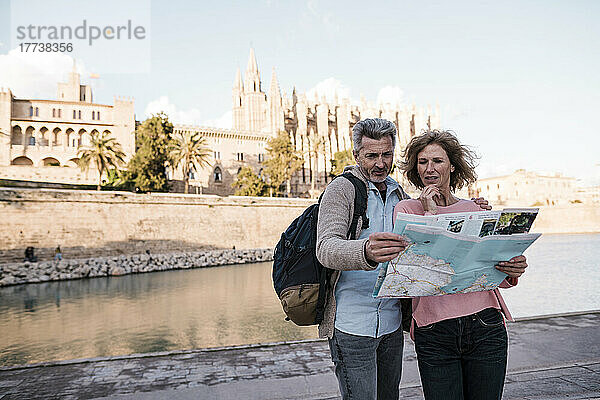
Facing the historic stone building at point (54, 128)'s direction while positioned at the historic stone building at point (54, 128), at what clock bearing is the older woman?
The older woman is roughly at 12 o'clock from the historic stone building.

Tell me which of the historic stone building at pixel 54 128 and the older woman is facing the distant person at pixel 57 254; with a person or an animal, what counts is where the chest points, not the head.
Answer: the historic stone building

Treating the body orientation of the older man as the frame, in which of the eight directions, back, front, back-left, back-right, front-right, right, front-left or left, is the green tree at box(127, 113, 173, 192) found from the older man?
back

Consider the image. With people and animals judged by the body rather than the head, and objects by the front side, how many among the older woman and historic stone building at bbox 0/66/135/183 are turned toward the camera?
2

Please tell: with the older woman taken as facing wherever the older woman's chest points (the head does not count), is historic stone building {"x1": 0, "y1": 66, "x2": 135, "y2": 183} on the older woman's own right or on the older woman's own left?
on the older woman's own right

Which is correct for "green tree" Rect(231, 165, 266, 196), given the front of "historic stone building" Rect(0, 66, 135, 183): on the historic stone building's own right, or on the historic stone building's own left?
on the historic stone building's own left

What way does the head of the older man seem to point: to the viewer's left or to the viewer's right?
to the viewer's right

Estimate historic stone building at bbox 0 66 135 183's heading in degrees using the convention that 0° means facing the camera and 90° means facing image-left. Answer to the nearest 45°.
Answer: approximately 0°

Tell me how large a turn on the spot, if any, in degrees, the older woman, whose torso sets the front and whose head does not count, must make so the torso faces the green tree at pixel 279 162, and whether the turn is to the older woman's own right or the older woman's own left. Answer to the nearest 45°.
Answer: approximately 135° to the older woman's own right

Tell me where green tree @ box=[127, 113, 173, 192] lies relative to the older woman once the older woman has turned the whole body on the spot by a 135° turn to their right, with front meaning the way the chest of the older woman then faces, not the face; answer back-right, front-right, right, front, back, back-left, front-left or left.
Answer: front

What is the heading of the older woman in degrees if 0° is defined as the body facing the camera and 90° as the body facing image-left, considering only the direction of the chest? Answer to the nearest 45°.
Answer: approximately 0°

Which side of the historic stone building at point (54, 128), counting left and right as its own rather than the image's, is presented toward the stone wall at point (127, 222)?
front

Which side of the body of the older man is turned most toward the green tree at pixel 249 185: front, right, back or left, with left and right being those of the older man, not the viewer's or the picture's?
back
